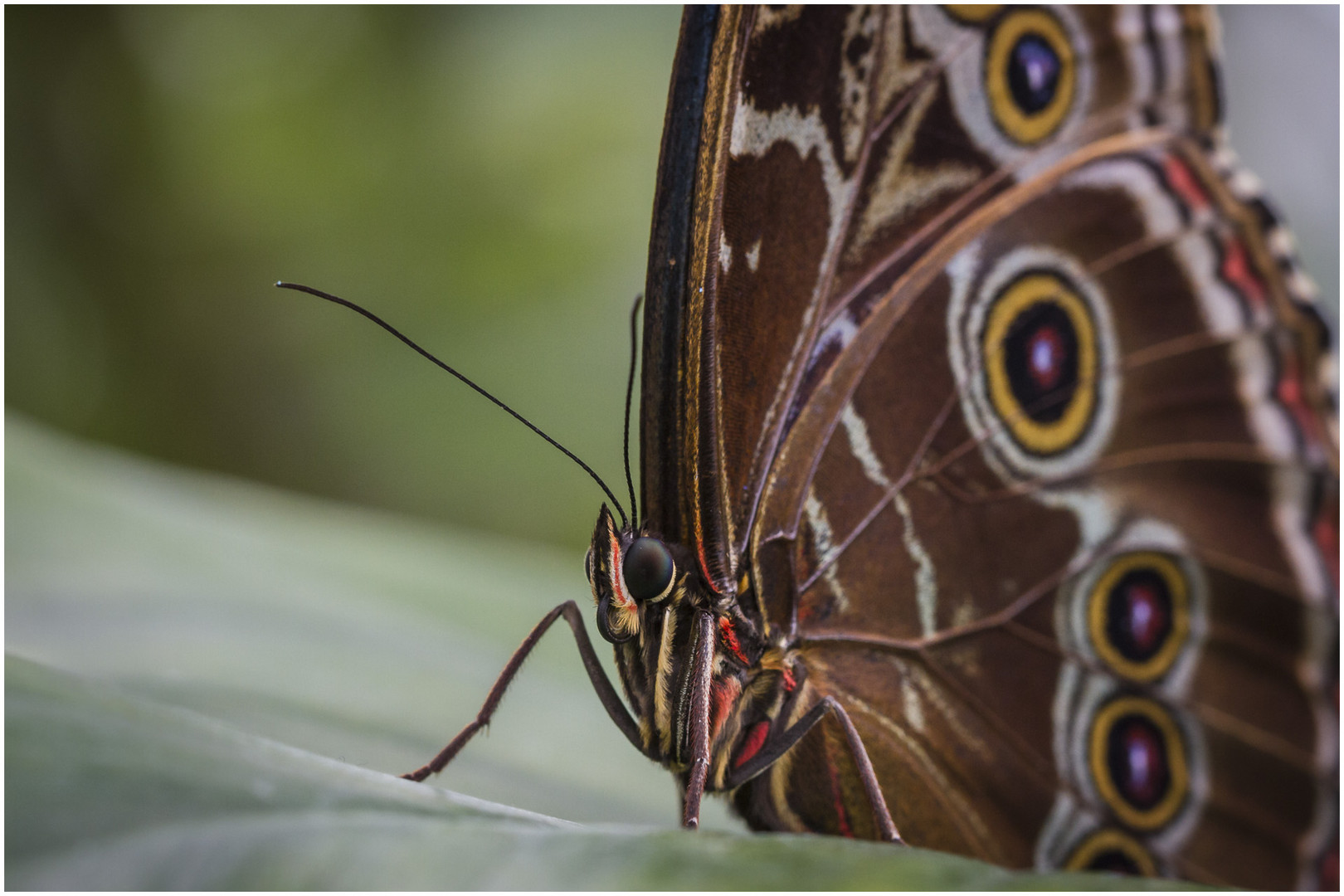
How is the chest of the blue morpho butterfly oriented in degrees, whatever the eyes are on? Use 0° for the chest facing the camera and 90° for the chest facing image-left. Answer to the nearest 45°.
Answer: approximately 45°
